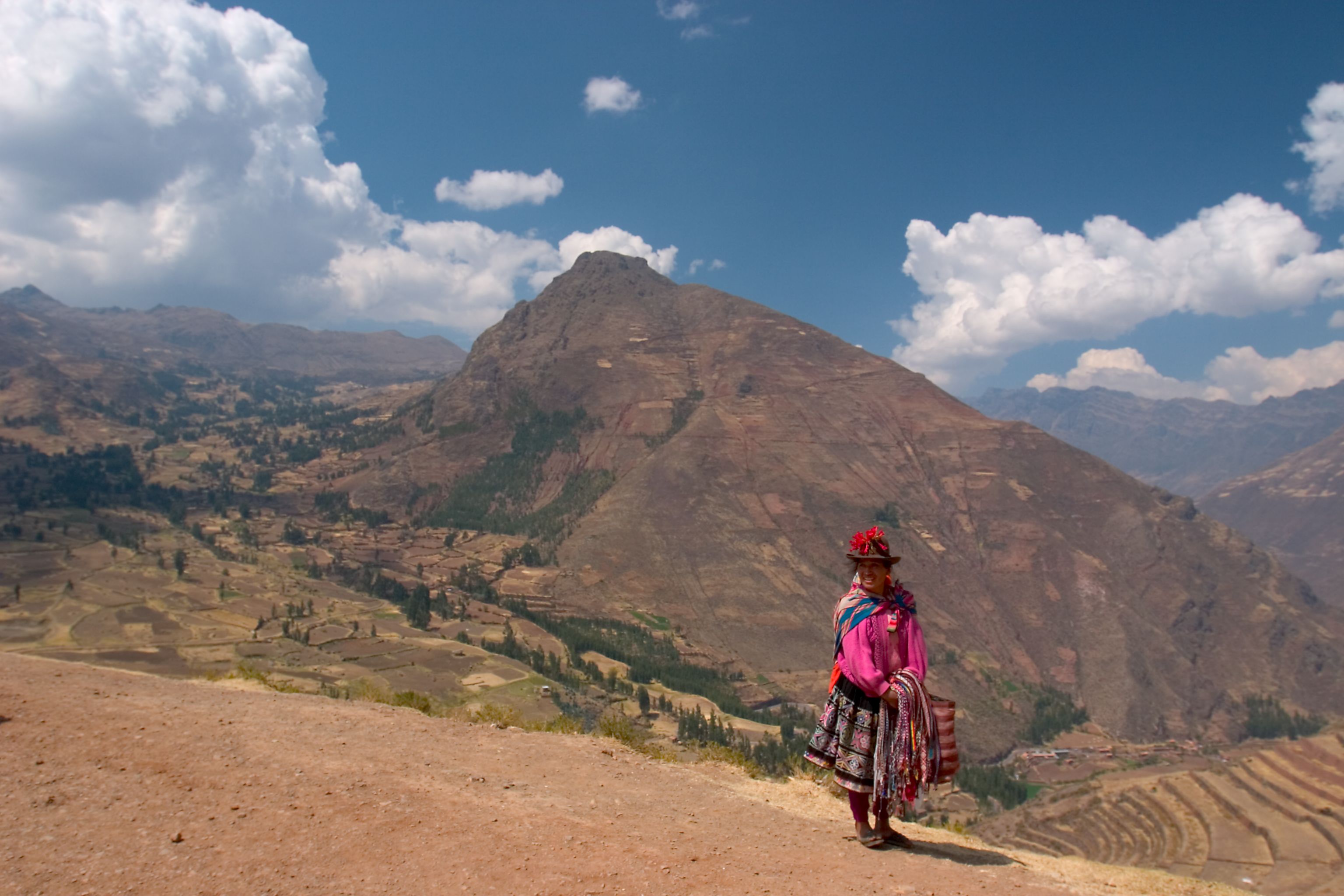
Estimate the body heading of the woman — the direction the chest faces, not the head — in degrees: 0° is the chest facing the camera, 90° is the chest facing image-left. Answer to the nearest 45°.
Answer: approximately 315°
